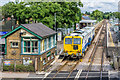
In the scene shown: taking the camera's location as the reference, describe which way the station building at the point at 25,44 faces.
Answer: facing to the right of the viewer
